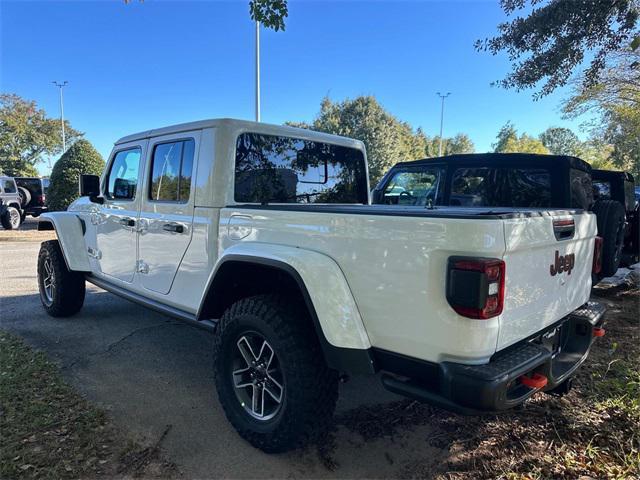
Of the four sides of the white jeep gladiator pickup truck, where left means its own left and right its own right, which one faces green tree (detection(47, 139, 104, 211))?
front

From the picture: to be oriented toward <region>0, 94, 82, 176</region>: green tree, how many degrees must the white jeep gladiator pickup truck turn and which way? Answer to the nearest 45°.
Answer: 0° — it already faces it

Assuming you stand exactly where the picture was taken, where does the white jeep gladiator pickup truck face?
facing away from the viewer and to the left of the viewer

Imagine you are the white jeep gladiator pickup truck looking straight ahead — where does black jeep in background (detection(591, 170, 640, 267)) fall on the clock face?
The black jeep in background is roughly at 3 o'clock from the white jeep gladiator pickup truck.

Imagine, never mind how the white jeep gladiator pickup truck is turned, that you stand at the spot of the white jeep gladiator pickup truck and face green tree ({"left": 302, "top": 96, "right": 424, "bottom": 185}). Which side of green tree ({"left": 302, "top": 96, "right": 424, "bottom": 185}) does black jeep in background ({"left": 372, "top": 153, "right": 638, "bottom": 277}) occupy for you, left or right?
right

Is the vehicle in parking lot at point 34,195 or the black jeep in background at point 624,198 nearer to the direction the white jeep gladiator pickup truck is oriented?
the vehicle in parking lot

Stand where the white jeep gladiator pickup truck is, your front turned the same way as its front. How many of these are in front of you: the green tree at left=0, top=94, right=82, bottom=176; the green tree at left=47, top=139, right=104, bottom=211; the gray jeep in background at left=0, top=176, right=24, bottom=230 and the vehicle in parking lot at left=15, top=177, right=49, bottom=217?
4

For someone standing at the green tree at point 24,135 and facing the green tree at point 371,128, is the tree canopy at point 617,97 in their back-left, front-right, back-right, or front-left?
front-right

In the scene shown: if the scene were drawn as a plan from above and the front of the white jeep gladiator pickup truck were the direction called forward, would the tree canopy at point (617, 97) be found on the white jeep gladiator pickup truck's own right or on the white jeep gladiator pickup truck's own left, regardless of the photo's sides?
on the white jeep gladiator pickup truck's own right

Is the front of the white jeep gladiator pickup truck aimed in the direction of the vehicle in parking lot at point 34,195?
yes

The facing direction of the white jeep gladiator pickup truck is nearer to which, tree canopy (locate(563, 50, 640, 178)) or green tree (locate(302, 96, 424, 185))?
the green tree

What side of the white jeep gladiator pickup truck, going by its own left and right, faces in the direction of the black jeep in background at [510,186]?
right

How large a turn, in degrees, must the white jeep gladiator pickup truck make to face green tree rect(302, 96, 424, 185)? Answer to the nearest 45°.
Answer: approximately 45° to its right

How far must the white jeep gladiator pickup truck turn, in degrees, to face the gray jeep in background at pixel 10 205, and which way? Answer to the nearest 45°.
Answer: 0° — it already faces it
